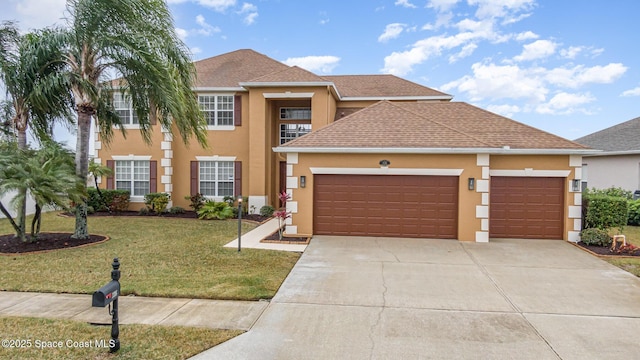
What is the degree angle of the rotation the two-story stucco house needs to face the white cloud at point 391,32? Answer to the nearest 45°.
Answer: approximately 180°

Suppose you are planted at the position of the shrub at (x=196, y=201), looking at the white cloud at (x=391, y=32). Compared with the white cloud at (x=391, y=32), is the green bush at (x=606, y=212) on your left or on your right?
right

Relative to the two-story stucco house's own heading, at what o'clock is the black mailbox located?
The black mailbox is roughly at 1 o'clock from the two-story stucco house.

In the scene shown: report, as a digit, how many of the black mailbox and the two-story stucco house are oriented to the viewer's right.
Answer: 0

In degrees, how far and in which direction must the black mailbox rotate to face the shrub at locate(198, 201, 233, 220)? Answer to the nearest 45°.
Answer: approximately 135° to its right

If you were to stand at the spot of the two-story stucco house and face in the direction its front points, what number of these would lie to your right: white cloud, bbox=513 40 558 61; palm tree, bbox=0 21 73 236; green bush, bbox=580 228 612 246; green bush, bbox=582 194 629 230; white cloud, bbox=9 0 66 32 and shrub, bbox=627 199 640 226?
2

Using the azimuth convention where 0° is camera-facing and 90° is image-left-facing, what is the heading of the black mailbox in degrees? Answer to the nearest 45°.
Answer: approximately 45°

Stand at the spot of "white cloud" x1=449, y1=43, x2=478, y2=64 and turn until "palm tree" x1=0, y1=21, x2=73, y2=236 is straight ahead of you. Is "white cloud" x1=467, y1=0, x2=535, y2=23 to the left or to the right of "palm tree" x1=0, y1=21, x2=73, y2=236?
left

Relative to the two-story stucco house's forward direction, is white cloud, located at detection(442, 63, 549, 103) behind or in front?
behind

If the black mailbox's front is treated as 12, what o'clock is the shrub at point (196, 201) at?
The shrub is roughly at 5 o'clock from the black mailbox.
